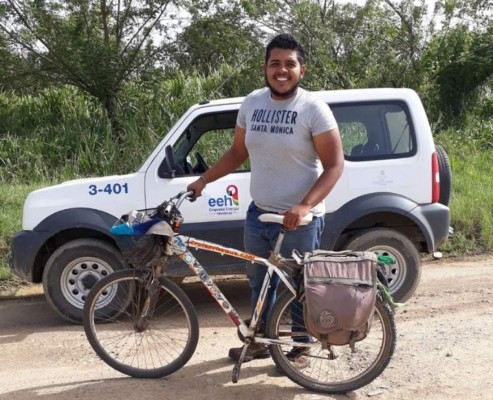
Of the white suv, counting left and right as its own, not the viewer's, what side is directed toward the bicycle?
left

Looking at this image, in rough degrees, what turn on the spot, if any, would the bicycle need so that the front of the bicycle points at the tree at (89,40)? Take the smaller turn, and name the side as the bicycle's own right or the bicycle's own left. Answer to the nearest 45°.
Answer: approximately 90° to the bicycle's own right

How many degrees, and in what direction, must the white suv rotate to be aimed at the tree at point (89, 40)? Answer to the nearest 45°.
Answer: approximately 90° to its right

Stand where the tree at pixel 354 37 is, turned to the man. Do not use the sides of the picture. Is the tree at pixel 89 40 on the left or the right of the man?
right

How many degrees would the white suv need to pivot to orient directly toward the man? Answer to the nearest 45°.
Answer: approximately 90° to its left

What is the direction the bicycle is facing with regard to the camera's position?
facing to the left of the viewer

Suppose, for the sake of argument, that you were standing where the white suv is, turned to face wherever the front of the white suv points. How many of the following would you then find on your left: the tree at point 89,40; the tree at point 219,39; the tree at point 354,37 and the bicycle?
1

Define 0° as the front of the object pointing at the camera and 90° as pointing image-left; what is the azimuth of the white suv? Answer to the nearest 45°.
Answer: approximately 90°

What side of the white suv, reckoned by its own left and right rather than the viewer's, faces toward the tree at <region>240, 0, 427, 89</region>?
right

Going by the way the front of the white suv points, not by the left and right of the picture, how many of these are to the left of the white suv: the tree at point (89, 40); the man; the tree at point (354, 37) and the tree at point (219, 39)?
1

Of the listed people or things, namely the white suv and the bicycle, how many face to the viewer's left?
2

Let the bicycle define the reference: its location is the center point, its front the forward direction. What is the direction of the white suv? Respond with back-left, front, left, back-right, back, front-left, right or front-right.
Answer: right
